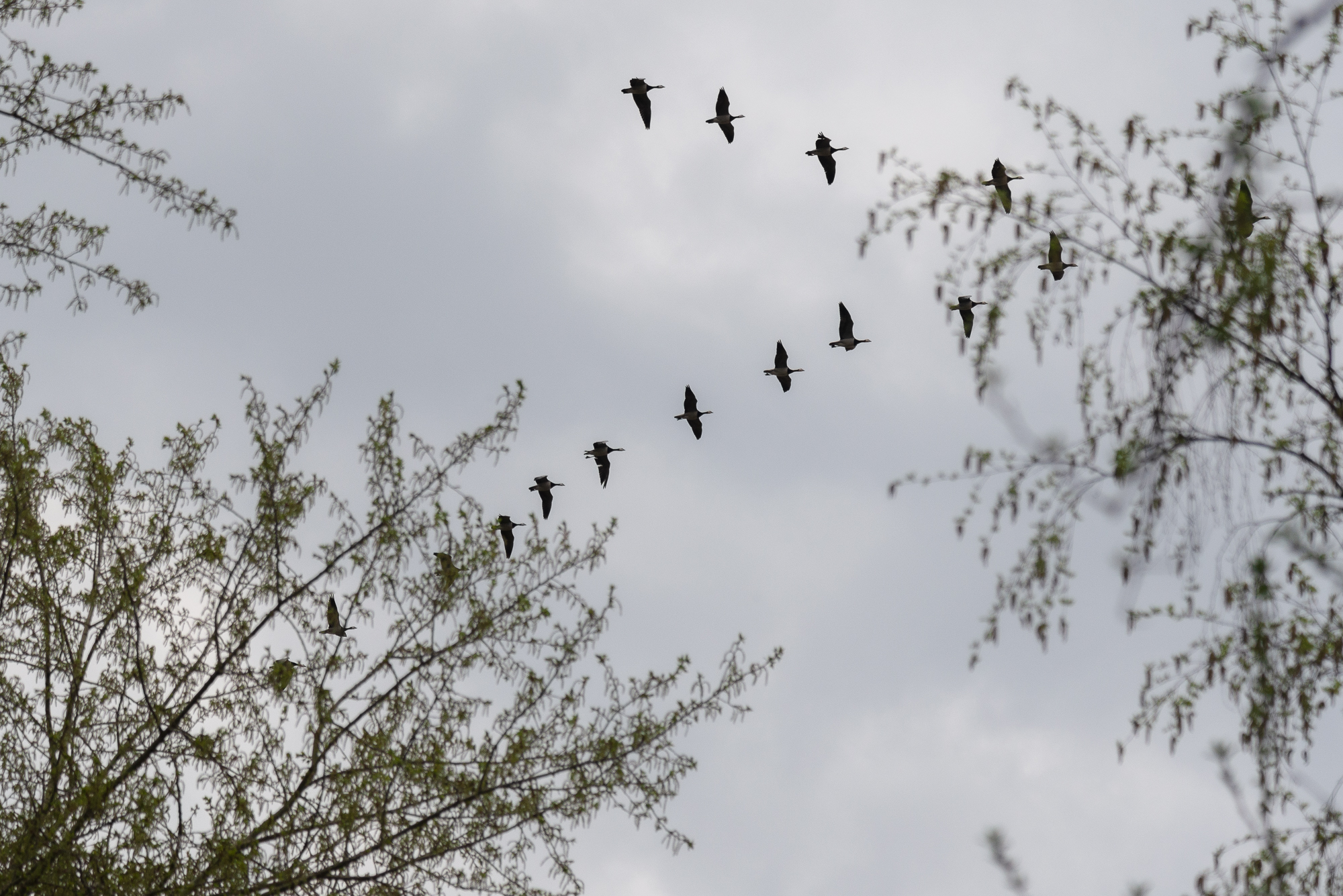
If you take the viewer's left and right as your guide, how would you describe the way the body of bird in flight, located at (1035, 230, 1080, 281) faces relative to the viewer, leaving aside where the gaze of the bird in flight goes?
facing to the right of the viewer

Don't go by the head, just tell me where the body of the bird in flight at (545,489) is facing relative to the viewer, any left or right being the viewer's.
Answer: facing to the right of the viewer

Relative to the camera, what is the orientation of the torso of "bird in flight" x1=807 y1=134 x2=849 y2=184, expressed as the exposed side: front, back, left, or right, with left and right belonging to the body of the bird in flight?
right

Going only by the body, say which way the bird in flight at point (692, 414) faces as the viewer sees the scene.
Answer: to the viewer's right

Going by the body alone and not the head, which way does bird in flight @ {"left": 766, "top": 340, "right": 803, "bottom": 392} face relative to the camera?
to the viewer's right

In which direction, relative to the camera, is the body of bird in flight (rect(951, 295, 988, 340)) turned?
to the viewer's right

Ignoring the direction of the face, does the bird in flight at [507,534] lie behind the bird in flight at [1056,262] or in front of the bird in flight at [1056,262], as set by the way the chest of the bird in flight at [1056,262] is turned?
behind

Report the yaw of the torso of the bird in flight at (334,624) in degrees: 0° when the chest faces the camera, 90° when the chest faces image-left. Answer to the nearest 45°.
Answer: approximately 270°

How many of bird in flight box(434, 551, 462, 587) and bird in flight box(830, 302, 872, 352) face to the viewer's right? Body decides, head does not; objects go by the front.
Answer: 2

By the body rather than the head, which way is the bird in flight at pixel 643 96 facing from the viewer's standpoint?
to the viewer's right

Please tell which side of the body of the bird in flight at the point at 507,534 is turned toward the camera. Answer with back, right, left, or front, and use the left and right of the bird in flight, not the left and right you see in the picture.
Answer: right
